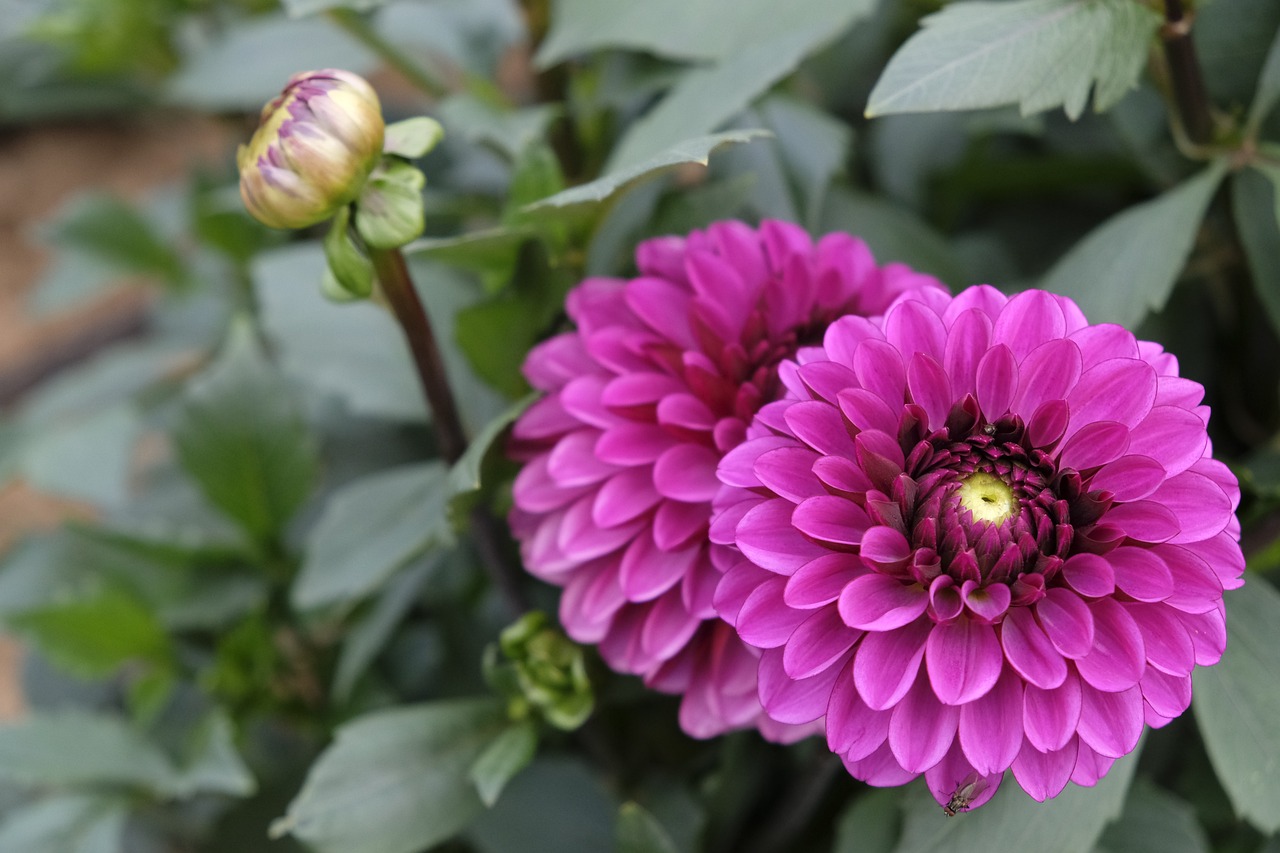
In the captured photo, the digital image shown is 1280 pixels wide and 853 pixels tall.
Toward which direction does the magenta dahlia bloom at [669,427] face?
toward the camera

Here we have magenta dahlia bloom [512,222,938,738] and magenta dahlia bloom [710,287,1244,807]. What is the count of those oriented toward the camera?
2

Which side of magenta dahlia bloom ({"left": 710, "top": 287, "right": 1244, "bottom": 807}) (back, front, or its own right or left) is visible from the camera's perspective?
front

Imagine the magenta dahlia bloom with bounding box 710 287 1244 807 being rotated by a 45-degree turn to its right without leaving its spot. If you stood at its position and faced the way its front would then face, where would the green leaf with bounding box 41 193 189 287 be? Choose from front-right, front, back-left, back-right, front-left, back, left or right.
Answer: right
